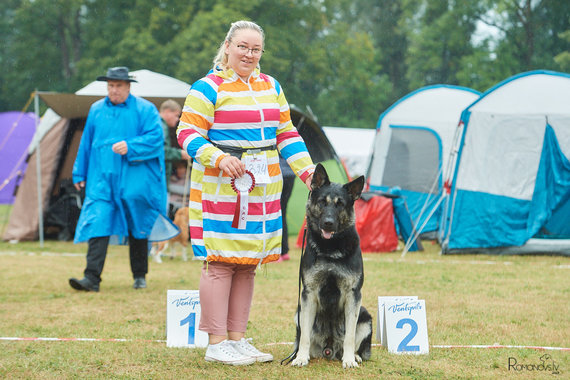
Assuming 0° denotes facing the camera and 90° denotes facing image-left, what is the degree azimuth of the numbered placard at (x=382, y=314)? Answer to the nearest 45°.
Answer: approximately 0°

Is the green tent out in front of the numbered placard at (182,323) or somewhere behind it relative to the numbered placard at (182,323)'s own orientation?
behind

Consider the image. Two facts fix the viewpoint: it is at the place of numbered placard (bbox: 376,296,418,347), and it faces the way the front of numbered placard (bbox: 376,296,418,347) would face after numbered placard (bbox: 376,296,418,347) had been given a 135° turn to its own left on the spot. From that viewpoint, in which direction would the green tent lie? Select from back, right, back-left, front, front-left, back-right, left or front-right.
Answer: front-left

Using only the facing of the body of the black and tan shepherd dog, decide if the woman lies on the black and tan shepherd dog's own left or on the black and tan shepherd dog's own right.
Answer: on the black and tan shepherd dog's own right

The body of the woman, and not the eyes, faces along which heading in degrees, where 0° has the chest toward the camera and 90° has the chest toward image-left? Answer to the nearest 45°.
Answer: approximately 315°
